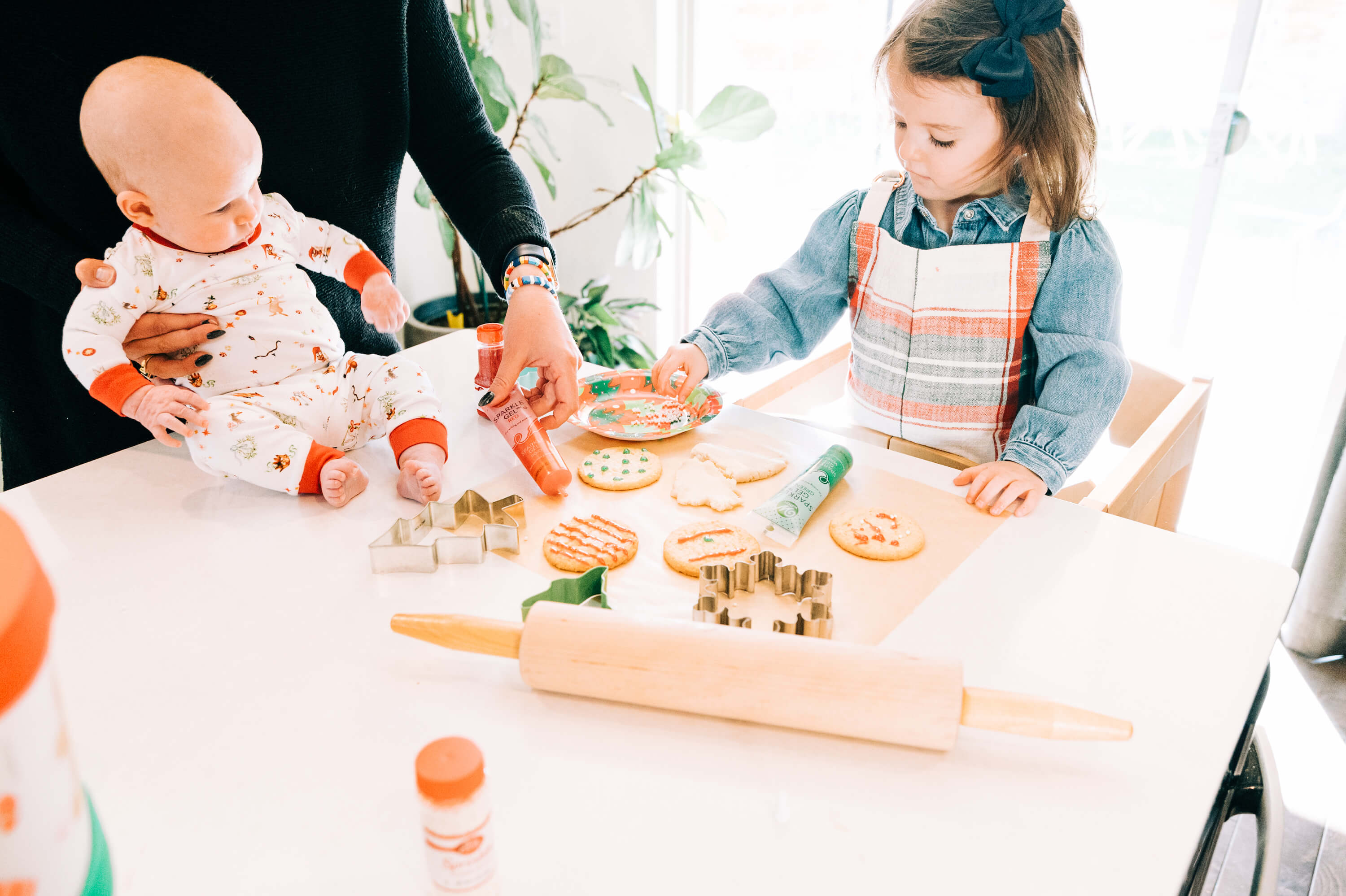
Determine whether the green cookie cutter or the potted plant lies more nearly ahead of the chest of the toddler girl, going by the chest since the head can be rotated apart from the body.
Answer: the green cookie cutter

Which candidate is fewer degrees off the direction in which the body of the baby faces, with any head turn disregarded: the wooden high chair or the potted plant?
the wooden high chair

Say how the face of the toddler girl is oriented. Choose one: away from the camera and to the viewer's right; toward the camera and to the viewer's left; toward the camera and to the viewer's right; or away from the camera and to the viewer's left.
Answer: toward the camera and to the viewer's left

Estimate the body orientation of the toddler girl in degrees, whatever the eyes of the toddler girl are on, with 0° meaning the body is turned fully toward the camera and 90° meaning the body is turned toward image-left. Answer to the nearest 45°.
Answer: approximately 45°

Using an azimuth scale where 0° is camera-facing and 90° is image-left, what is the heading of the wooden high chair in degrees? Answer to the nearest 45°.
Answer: approximately 45°

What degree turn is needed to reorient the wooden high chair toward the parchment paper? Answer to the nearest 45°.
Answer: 0° — it already faces it

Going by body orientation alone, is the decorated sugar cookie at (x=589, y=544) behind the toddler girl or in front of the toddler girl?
in front

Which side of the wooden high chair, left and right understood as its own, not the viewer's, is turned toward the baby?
front

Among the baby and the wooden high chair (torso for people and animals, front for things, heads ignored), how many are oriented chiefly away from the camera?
0
